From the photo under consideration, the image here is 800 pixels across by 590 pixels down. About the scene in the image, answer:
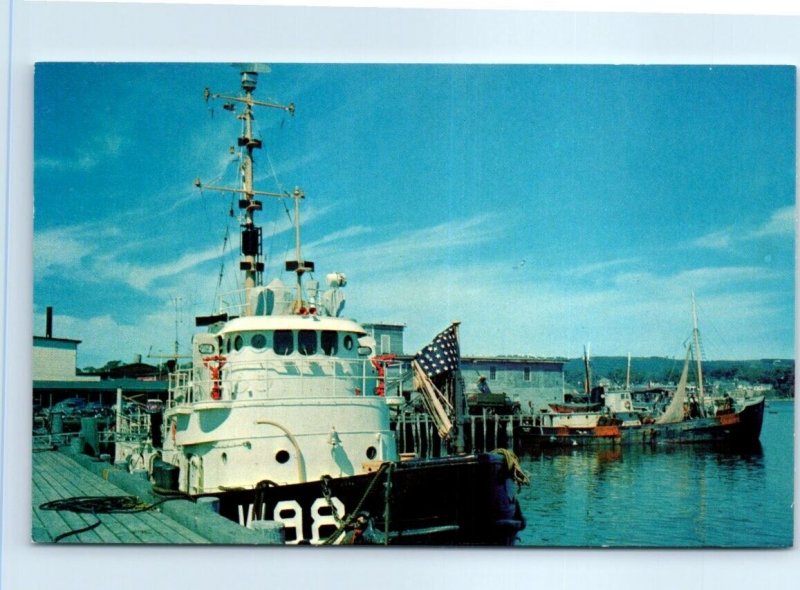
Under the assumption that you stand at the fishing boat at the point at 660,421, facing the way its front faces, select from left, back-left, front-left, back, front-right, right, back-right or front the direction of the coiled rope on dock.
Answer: back-right

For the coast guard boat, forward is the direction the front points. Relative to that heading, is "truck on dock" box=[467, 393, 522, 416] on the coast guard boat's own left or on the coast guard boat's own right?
on the coast guard boat's own left

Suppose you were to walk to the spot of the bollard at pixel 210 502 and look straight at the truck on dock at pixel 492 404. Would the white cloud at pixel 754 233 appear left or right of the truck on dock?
right

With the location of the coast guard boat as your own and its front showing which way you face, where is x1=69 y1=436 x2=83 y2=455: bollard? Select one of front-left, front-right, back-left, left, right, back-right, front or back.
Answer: back-right

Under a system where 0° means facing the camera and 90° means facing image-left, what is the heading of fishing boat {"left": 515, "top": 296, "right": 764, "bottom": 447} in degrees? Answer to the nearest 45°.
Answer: approximately 270°
